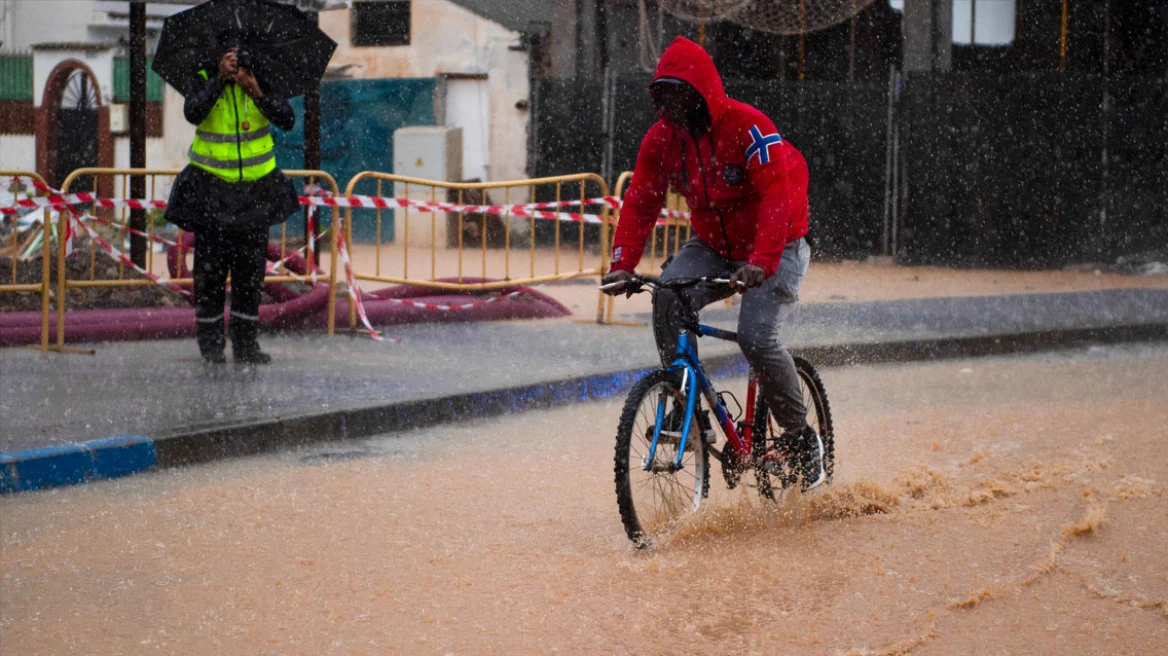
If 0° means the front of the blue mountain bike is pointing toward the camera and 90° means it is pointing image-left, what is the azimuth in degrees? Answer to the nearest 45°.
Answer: approximately 45°

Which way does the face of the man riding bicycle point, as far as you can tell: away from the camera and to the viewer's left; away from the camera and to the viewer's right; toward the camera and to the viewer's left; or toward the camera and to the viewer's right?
toward the camera and to the viewer's left

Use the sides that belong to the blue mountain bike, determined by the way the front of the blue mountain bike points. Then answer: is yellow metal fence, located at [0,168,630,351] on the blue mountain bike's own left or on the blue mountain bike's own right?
on the blue mountain bike's own right

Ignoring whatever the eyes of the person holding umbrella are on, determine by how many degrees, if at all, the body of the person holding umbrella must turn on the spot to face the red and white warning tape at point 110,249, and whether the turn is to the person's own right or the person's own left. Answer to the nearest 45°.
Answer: approximately 135° to the person's own right

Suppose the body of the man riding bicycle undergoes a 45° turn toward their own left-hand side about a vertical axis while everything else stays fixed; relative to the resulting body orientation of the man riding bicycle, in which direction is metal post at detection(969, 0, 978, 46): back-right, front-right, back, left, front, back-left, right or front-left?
back

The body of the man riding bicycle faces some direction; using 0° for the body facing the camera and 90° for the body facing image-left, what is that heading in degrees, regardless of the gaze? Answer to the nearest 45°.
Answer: approximately 45°

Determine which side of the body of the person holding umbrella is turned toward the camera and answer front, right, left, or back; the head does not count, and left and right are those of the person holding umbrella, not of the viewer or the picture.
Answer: front

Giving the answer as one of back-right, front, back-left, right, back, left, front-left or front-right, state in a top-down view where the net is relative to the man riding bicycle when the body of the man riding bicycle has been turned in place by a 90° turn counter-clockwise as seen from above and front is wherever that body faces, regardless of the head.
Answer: back-left

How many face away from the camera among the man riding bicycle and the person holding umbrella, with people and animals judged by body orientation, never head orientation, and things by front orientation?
0

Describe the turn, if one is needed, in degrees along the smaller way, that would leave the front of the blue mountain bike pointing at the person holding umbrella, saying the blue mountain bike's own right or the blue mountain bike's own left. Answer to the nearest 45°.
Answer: approximately 90° to the blue mountain bike's own right

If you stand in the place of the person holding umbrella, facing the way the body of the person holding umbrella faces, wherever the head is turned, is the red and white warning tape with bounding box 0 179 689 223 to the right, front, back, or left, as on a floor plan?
back

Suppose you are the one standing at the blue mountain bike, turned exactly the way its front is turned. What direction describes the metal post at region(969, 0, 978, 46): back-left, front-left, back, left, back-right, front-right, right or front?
back-right

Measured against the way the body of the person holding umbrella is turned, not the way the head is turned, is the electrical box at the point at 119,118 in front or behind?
behind
